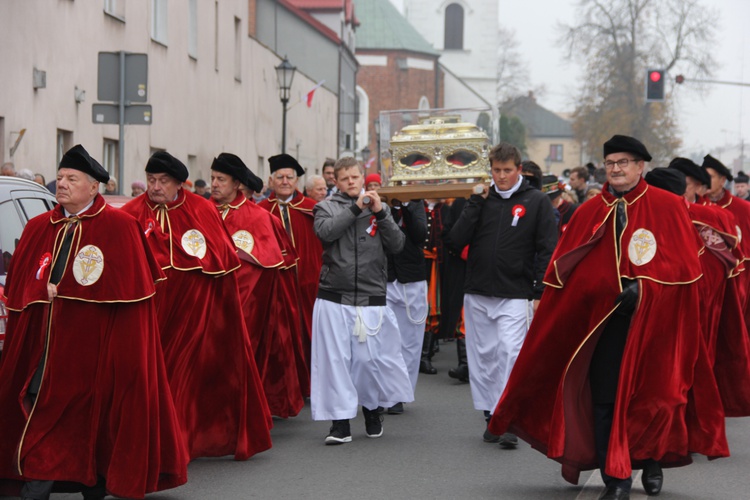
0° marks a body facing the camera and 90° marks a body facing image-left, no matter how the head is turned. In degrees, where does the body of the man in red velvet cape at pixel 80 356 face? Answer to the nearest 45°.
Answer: approximately 45°

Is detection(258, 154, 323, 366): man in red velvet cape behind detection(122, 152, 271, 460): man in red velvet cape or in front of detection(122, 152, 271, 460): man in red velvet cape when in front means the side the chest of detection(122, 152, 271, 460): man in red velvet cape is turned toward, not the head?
behind

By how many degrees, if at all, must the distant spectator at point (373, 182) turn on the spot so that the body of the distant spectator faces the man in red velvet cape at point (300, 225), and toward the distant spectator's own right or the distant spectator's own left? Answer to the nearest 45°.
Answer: approximately 90° to the distant spectator's own right

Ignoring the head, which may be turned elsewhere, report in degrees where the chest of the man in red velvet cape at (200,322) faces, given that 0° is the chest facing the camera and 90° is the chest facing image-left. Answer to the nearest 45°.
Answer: approximately 45°

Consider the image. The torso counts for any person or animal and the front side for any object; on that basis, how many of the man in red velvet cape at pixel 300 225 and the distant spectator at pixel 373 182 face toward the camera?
2

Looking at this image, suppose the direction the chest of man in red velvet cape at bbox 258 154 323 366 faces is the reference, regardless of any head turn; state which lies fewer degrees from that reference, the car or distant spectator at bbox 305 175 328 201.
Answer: the car
